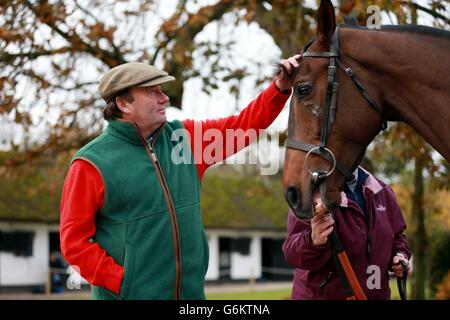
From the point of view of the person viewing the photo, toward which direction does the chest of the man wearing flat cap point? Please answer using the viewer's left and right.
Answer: facing the viewer and to the right of the viewer

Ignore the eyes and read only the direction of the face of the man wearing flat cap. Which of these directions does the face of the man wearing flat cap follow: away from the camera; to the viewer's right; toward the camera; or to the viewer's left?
to the viewer's right

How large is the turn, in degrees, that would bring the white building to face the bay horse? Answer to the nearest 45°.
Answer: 0° — it already faces it

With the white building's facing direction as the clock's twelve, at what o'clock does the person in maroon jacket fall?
The person in maroon jacket is roughly at 12 o'clock from the white building.

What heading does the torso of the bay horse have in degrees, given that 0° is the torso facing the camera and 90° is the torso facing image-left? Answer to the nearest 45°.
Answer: approximately 90°

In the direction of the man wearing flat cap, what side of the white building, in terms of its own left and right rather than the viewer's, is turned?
front

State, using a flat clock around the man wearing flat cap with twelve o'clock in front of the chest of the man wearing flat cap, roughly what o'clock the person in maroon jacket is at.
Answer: The person in maroon jacket is roughly at 10 o'clock from the man wearing flat cap.

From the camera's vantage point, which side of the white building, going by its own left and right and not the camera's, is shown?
front
